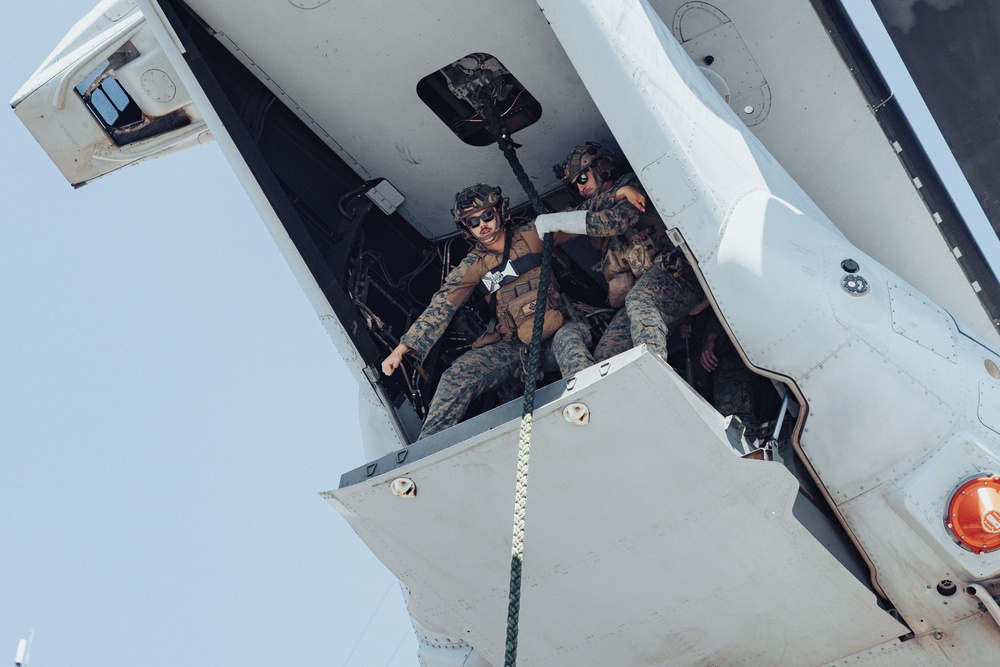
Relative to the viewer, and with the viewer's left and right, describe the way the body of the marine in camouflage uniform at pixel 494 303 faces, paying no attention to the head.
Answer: facing the viewer

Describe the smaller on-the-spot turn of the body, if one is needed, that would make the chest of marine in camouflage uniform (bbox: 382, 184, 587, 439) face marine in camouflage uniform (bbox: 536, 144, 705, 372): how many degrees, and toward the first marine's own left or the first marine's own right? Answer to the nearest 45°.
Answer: approximately 45° to the first marine's own left

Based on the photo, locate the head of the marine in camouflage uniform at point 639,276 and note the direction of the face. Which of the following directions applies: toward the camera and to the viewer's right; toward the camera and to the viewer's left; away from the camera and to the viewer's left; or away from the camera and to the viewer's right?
toward the camera and to the viewer's left

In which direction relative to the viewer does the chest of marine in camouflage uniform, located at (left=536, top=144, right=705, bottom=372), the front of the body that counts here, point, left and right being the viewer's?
facing the viewer and to the left of the viewer

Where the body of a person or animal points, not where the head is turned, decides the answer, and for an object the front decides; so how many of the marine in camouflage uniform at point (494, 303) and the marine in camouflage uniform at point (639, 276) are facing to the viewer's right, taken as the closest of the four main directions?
0
